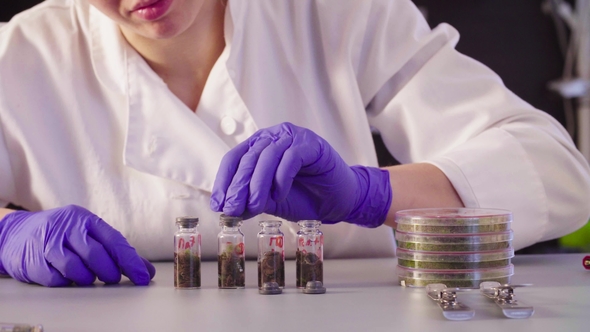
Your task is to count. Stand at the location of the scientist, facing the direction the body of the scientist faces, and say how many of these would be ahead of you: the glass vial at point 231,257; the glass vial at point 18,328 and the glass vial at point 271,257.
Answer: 3

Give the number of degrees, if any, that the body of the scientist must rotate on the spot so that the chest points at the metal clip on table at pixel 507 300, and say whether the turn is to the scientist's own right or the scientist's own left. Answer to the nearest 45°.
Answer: approximately 45° to the scientist's own left

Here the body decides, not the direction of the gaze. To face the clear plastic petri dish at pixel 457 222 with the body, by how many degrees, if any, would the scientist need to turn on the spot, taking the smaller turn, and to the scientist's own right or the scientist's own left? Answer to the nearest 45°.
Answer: approximately 45° to the scientist's own left

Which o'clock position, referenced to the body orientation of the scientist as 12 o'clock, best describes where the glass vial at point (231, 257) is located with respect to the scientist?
The glass vial is roughly at 12 o'clock from the scientist.

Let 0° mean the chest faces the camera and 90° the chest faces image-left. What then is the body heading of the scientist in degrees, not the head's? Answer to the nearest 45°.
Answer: approximately 0°

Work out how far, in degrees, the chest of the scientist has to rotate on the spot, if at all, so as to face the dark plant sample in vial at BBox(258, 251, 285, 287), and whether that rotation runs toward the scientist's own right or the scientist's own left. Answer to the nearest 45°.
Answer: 0° — they already face it

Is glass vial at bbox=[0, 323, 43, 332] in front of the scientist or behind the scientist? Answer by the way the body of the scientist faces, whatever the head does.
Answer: in front

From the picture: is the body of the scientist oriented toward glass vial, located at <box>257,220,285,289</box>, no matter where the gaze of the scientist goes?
yes

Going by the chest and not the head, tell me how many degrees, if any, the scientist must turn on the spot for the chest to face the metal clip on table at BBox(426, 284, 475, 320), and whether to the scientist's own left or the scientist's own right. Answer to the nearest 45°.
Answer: approximately 45° to the scientist's own left

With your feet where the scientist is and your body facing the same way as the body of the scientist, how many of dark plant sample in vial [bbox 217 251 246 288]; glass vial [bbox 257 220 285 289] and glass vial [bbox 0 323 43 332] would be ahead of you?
3

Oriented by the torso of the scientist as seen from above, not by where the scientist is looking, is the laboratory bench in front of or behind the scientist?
in front
